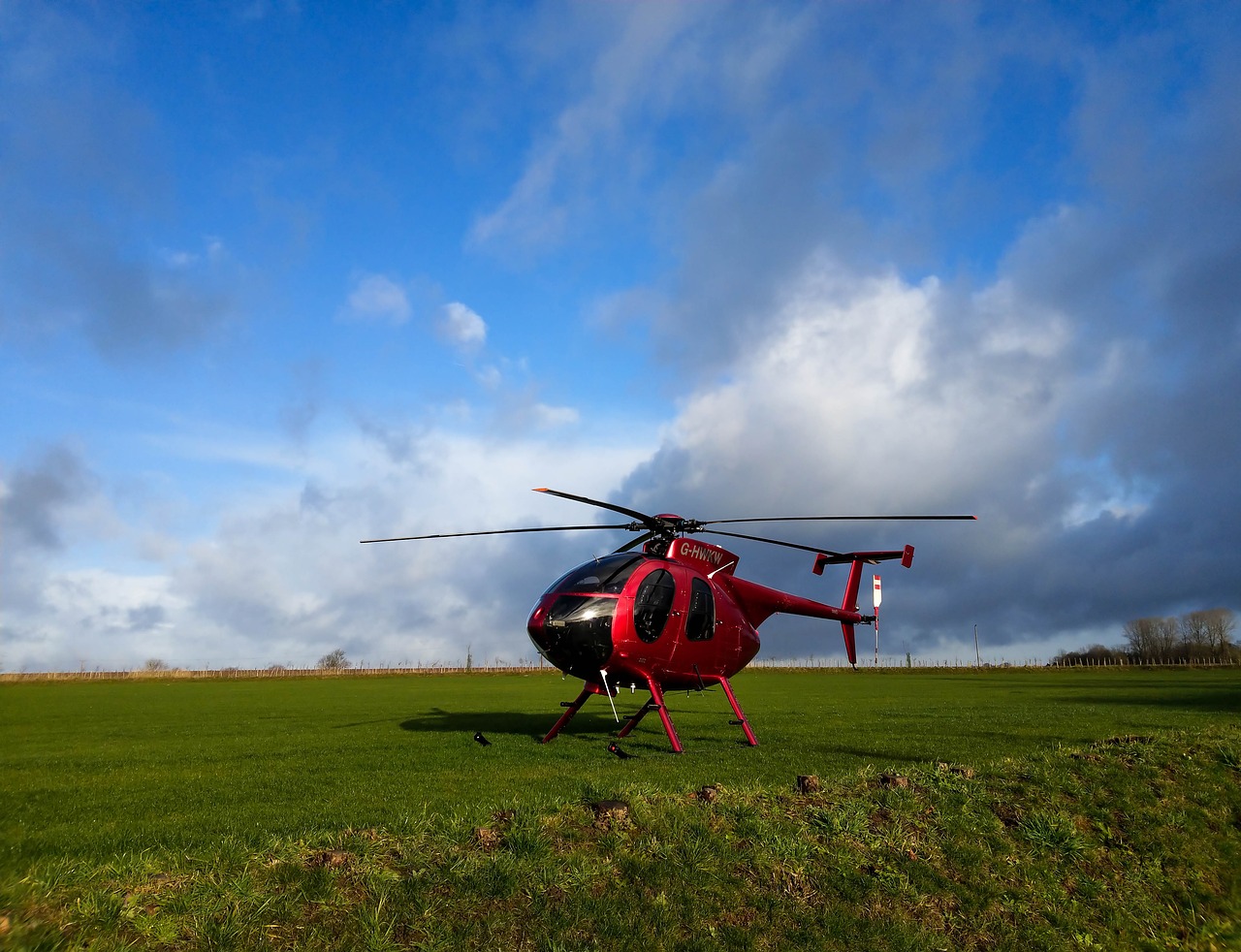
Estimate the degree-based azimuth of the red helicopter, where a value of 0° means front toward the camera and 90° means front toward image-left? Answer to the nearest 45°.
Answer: approximately 45°
